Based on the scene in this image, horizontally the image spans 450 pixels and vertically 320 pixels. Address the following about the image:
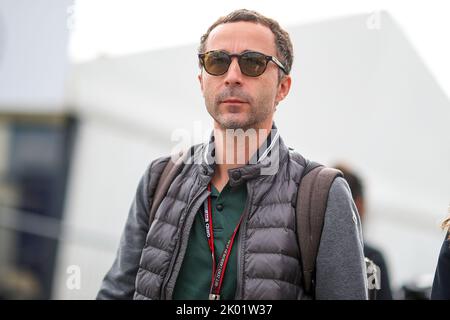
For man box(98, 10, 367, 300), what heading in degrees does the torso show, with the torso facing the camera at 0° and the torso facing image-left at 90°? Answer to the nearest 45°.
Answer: approximately 45°

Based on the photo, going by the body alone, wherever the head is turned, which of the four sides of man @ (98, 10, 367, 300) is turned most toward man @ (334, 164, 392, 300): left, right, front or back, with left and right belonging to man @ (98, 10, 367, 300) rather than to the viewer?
back
